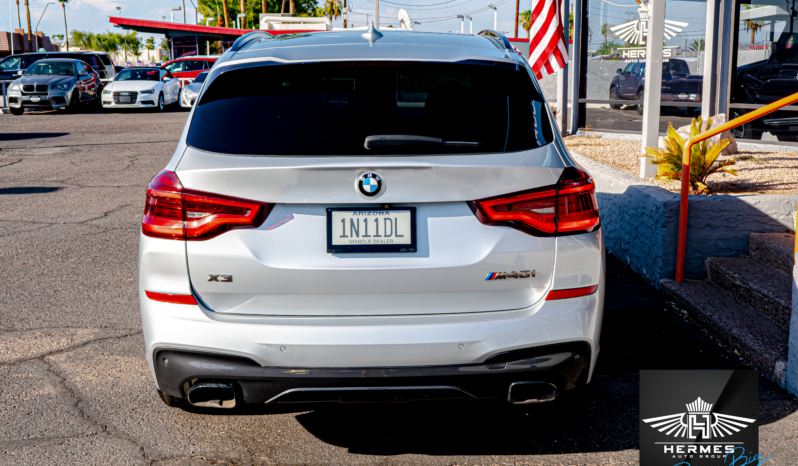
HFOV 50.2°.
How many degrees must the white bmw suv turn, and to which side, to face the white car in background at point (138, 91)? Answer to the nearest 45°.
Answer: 0° — it already faces it

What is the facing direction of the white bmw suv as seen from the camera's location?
facing away from the viewer

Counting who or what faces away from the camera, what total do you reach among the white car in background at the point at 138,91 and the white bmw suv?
1

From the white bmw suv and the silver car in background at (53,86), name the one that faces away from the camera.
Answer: the white bmw suv

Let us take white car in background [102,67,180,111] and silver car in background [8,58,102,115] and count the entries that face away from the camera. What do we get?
0

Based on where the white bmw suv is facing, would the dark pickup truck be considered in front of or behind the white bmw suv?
in front

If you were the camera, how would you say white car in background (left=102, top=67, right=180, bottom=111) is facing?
facing the viewer and to the left of the viewer

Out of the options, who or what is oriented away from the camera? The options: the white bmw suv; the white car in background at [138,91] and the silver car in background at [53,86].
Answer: the white bmw suv

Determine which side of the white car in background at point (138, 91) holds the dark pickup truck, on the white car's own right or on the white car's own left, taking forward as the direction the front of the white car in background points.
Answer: on the white car's own left

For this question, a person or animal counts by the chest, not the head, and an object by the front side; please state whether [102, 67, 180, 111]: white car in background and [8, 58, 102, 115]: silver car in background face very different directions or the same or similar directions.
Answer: same or similar directions

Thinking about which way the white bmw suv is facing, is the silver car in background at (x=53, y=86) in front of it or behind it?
in front

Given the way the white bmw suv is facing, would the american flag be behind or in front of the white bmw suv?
in front

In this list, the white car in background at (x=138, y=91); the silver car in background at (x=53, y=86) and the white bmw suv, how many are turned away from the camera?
1

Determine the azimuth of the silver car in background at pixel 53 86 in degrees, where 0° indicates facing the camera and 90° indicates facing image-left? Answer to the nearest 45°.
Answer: approximately 45°

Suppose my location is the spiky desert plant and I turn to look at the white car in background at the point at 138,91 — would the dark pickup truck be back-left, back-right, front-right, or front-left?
front-right

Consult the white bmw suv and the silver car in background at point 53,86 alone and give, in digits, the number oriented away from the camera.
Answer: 1

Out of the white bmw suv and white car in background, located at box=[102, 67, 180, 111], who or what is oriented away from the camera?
the white bmw suv
